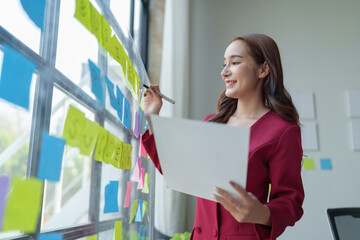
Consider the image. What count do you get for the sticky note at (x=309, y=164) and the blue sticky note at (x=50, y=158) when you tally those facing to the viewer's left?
0

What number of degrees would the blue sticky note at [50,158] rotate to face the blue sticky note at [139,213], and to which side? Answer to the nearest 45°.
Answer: approximately 90° to its left

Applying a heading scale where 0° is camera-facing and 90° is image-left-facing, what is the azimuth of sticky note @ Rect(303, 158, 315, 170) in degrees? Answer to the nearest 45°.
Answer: approximately 0°

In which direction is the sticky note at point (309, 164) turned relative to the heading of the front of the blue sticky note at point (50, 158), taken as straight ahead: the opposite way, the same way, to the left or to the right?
to the right

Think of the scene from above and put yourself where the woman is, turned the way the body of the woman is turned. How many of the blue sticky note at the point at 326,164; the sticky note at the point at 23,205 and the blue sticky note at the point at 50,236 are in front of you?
2

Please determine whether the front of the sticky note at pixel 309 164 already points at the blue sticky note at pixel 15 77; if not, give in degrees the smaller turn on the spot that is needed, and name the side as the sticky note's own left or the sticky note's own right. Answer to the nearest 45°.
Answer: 0° — it already faces it

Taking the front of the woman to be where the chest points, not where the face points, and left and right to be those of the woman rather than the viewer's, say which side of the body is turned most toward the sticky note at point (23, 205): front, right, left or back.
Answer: front

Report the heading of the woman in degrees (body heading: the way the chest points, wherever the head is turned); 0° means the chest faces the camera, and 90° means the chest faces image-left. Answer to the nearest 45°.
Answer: approximately 45°

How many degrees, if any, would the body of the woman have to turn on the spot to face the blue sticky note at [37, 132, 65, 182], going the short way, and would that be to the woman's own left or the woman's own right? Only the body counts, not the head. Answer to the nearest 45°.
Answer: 0° — they already face it
